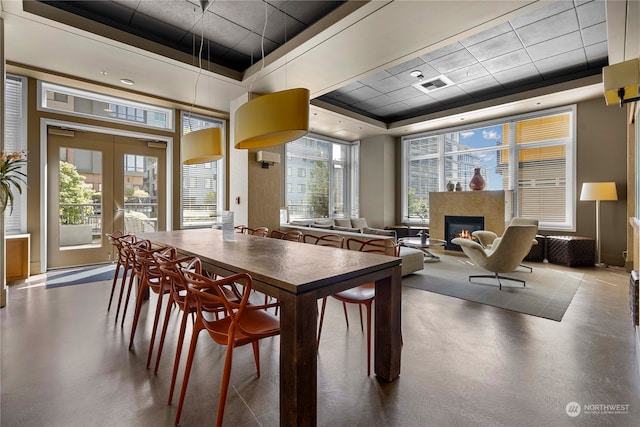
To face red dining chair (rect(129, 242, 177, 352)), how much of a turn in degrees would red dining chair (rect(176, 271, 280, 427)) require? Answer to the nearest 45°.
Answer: approximately 90° to its left

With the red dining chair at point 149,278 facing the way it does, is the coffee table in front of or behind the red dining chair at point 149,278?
in front

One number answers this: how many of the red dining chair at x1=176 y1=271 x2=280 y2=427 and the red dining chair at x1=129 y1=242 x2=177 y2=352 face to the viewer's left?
0

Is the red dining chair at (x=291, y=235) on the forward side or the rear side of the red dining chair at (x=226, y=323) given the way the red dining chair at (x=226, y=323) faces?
on the forward side

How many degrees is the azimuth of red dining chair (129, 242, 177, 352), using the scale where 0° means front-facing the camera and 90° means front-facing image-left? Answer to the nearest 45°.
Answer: approximately 225°

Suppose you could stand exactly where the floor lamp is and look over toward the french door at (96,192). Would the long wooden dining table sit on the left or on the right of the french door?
left

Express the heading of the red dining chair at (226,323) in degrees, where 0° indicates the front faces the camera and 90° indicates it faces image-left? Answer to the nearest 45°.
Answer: approximately 225°
